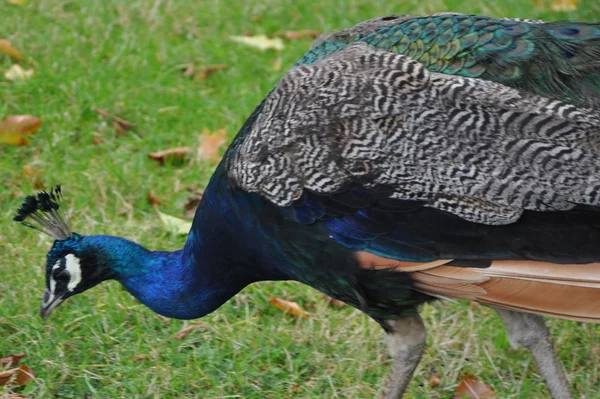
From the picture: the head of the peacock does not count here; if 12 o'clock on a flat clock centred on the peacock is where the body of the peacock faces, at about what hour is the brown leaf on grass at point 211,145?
The brown leaf on grass is roughly at 2 o'clock from the peacock.

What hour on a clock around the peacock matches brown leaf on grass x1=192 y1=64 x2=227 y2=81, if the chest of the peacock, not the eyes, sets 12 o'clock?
The brown leaf on grass is roughly at 2 o'clock from the peacock.

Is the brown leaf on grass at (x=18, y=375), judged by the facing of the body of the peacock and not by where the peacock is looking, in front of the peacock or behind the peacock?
in front

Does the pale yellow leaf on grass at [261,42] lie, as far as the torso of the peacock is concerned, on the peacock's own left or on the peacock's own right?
on the peacock's own right

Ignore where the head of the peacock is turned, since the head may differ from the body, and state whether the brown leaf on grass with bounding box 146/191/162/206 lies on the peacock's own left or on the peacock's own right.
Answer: on the peacock's own right

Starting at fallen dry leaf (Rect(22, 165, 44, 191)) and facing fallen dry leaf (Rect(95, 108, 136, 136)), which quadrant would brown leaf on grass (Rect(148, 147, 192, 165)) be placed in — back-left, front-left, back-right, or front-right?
front-right

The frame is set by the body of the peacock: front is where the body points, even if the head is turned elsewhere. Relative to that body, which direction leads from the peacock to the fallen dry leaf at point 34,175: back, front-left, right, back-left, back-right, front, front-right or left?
front-right

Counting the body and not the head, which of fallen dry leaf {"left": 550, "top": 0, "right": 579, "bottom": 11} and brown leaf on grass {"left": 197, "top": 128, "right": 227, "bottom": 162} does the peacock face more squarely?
the brown leaf on grass

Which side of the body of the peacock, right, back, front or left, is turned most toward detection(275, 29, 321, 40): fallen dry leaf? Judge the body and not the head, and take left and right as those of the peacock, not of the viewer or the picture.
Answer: right

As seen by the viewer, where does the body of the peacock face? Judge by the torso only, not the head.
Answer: to the viewer's left
